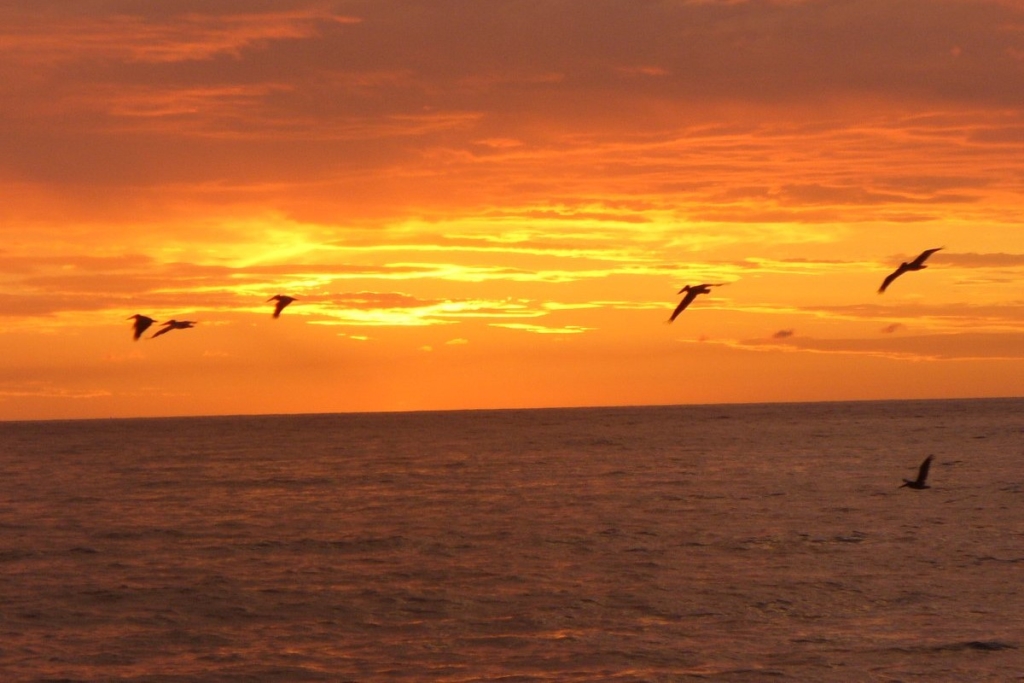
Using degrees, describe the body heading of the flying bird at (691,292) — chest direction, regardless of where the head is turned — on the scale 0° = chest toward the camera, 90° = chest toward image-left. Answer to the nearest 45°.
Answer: approximately 90°

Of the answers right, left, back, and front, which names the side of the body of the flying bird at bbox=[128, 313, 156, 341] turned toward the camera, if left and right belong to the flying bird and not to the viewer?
left

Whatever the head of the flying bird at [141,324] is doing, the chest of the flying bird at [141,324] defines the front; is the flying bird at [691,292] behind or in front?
behind

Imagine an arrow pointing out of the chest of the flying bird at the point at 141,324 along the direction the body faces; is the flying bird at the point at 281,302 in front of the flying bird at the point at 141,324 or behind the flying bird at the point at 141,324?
behind
